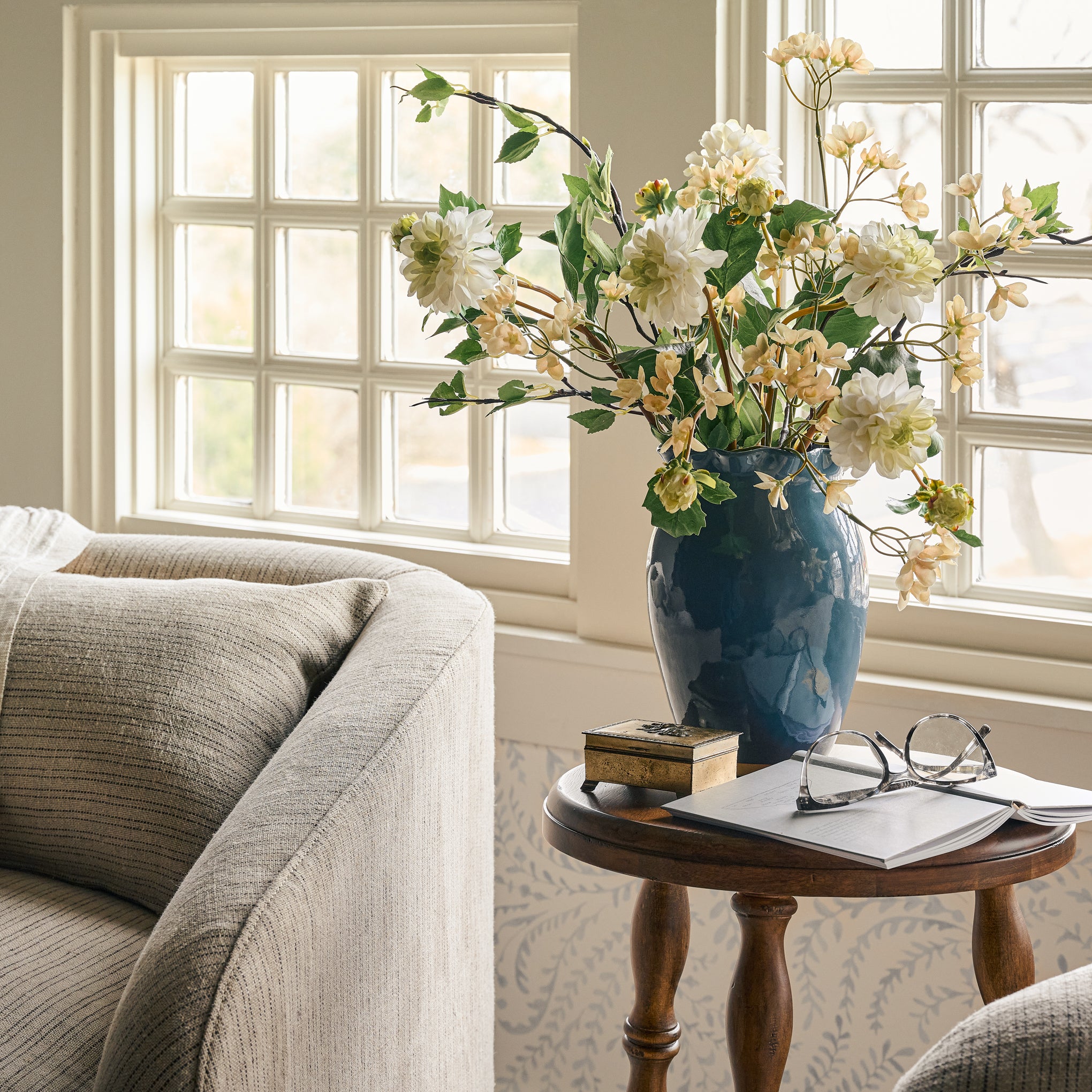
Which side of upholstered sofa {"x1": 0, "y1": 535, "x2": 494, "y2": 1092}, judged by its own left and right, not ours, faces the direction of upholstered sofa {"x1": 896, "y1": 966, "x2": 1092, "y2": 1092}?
left

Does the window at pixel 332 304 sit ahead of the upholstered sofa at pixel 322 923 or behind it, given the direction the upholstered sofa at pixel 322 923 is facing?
behind

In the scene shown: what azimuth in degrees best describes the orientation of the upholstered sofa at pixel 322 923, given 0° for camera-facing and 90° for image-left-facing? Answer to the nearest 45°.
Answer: approximately 45°
